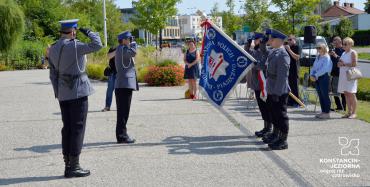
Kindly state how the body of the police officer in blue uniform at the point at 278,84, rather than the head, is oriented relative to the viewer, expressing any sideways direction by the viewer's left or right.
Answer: facing to the left of the viewer

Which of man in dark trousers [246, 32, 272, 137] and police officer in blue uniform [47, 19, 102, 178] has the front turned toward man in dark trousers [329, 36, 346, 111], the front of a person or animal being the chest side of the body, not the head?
the police officer in blue uniform

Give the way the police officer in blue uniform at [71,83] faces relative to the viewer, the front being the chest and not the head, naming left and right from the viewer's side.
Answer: facing away from the viewer and to the right of the viewer

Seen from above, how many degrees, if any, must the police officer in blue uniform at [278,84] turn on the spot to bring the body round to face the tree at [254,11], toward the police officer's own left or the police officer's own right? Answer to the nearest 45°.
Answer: approximately 90° to the police officer's own right

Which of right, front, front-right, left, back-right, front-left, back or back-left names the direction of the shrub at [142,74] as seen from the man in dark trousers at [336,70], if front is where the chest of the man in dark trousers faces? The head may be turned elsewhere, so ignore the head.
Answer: right

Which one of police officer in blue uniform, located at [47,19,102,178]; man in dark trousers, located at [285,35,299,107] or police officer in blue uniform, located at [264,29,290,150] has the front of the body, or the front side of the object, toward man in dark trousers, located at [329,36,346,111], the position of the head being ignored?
police officer in blue uniform, located at [47,19,102,178]

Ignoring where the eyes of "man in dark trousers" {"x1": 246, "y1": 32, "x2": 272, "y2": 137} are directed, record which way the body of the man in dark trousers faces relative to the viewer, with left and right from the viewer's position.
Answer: facing to the left of the viewer

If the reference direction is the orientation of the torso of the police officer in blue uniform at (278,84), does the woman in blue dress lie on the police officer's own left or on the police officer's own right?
on the police officer's own right

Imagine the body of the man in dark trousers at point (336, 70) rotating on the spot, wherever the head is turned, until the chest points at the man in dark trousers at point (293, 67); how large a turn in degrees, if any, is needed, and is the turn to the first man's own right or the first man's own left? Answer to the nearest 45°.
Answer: approximately 45° to the first man's own right

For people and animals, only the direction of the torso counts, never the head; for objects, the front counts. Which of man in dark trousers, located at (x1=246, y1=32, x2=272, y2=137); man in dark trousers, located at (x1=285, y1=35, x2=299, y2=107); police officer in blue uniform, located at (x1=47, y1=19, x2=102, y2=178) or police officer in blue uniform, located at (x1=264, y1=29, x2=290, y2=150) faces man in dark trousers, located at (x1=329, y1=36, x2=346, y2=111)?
police officer in blue uniform, located at (x1=47, y1=19, x2=102, y2=178)

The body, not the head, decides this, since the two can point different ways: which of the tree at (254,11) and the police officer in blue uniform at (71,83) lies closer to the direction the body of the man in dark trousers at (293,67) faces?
the police officer in blue uniform

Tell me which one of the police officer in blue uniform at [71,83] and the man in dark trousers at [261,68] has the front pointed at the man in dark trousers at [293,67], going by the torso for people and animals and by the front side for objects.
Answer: the police officer in blue uniform

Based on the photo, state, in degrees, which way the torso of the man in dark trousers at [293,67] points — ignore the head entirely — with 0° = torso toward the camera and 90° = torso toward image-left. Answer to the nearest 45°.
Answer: approximately 45°

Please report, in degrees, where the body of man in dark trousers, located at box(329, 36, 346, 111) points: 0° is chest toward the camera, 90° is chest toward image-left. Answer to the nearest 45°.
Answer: approximately 45°

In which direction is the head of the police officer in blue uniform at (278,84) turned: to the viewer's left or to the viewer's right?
to the viewer's left

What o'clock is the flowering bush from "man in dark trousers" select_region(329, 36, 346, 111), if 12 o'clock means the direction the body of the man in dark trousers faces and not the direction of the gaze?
The flowering bush is roughly at 3 o'clock from the man in dark trousers.
